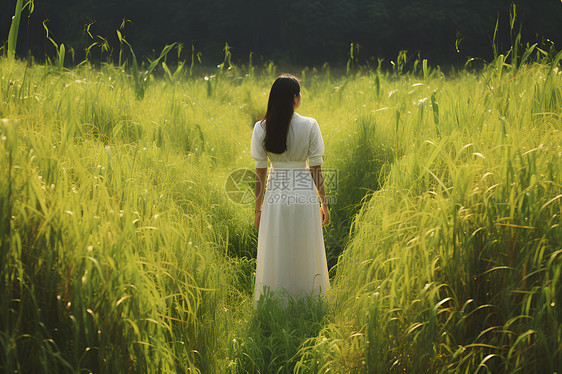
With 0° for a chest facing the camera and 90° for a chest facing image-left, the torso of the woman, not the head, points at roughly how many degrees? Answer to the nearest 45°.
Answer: approximately 180°

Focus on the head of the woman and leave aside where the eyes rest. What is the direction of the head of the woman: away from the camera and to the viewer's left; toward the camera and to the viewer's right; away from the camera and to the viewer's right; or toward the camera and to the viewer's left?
away from the camera and to the viewer's right
